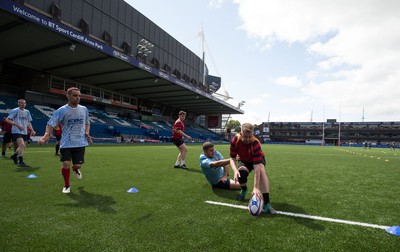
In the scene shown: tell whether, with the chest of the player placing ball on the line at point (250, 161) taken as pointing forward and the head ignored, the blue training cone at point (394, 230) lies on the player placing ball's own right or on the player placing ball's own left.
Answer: on the player placing ball's own left

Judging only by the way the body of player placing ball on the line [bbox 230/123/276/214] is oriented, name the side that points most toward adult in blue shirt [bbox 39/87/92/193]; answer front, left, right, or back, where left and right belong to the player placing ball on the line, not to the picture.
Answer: right

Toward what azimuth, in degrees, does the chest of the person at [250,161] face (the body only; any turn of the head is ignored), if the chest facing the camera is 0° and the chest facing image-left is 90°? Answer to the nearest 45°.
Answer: approximately 0°
